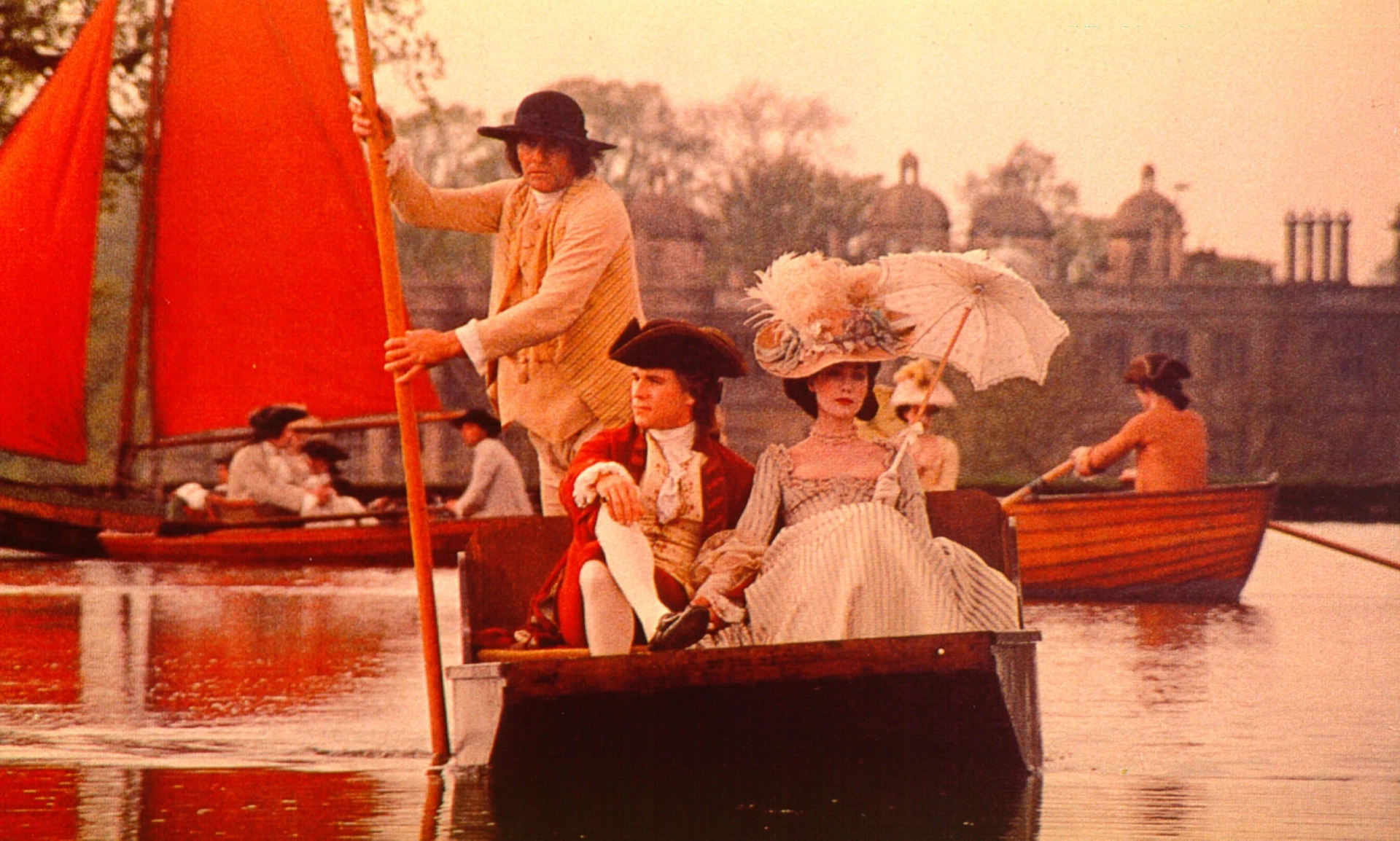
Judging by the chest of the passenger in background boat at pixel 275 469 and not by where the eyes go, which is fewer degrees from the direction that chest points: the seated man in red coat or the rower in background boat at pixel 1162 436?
the rower in background boat

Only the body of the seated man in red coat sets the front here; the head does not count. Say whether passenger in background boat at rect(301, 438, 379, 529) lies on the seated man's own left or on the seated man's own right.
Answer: on the seated man's own right

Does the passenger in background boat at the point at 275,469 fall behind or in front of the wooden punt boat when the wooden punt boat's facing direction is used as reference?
behind

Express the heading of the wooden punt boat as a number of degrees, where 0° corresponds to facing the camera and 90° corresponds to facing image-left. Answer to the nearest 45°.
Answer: approximately 0°

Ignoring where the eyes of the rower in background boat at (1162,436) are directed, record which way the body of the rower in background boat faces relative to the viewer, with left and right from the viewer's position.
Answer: facing away from the viewer and to the left of the viewer

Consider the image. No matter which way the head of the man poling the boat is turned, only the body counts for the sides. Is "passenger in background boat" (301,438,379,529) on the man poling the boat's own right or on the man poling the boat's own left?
on the man poling the boat's own right

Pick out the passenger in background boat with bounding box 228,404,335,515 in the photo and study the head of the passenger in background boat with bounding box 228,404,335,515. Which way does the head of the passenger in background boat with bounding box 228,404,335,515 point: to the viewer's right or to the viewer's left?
to the viewer's right
